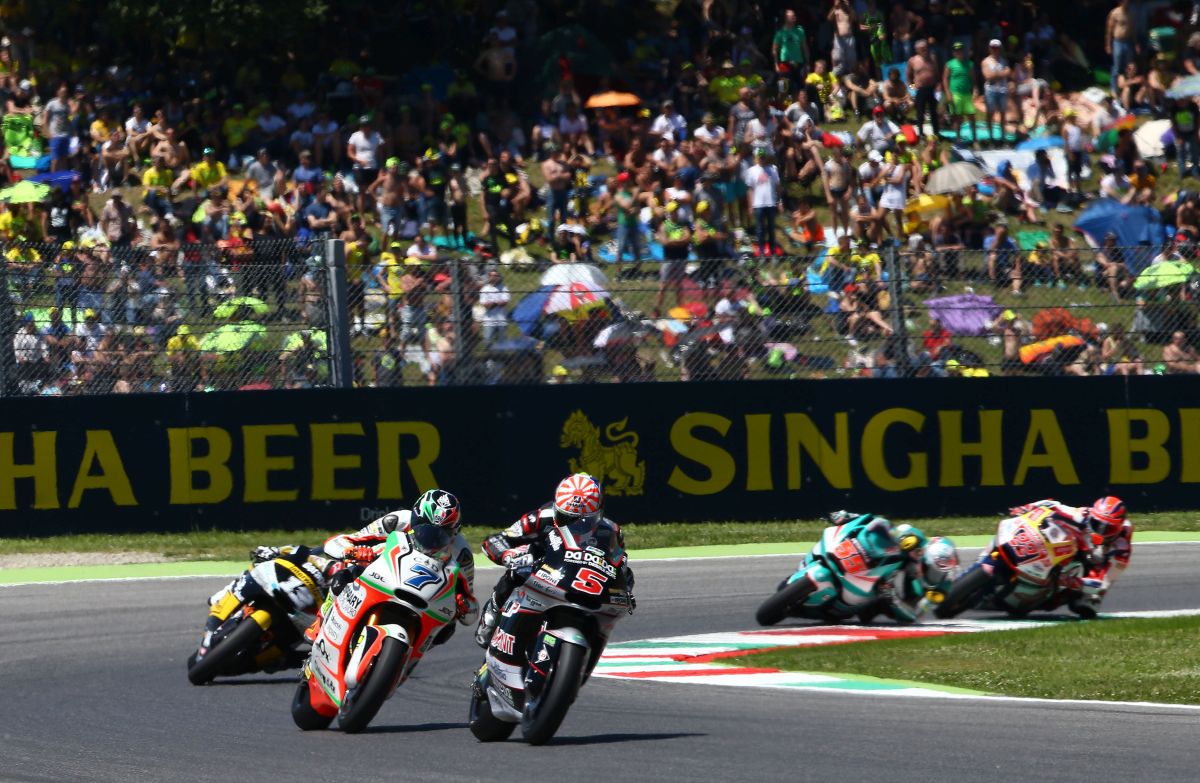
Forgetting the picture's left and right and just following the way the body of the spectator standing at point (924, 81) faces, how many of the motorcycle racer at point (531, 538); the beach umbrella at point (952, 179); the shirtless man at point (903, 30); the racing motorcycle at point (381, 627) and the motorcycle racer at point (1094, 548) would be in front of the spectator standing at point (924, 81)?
4

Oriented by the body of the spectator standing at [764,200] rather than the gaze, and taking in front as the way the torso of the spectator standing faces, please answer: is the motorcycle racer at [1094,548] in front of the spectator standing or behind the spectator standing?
in front

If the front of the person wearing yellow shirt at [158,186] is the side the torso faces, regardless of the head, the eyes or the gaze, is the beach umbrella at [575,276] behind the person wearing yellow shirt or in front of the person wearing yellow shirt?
in front

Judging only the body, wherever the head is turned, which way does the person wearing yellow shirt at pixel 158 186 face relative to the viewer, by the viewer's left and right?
facing the viewer

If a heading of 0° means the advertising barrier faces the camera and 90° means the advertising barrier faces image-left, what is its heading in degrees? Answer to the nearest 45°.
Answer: approximately 0°

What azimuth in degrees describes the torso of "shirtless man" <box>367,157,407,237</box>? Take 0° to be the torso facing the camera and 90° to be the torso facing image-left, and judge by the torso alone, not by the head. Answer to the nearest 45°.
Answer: approximately 0°

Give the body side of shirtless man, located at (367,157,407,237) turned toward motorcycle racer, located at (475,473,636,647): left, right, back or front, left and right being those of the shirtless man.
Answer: front

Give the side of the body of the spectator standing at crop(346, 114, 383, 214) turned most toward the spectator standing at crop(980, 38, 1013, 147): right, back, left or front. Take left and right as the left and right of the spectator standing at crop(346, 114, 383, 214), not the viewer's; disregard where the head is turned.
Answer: left

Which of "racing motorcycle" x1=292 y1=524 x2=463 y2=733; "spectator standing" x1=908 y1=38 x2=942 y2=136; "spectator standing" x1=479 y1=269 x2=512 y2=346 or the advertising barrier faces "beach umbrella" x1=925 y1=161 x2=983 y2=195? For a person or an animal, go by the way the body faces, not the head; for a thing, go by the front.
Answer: "spectator standing" x1=908 y1=38 x2=942 y2=136

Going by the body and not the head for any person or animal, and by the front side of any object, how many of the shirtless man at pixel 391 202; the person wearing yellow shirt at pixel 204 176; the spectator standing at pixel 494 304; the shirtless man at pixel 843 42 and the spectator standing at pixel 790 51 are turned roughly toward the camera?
5

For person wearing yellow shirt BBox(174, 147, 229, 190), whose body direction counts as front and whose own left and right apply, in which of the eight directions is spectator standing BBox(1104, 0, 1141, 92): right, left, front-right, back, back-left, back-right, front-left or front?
left

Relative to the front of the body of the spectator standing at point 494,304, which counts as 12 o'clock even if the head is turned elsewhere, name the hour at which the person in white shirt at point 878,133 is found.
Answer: The person in white shirt is roughly at 7 o'clock from the spectator standing.

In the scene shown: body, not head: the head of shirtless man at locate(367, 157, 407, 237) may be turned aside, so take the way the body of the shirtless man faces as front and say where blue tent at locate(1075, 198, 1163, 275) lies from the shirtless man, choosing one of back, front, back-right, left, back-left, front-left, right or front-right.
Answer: left

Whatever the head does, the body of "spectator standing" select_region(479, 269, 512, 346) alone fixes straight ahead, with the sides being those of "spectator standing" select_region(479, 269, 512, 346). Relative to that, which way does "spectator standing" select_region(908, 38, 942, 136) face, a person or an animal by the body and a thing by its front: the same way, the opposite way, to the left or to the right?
the same way

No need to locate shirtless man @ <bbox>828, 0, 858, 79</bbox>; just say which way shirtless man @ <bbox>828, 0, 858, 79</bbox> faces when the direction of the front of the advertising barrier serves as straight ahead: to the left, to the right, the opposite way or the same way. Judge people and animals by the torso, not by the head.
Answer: the same way

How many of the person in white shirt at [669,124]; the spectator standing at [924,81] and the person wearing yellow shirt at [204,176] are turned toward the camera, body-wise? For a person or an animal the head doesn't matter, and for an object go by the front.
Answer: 3

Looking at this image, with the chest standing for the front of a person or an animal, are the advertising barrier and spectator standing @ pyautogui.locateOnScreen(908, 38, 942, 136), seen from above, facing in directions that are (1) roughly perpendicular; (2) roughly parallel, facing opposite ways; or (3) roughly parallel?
roughly parallel

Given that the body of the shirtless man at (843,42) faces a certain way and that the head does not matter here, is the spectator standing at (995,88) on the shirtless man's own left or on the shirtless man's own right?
on the shirtless man's own left

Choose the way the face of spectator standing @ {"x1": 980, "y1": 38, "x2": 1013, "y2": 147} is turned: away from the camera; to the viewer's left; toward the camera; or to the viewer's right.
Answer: toward the camera

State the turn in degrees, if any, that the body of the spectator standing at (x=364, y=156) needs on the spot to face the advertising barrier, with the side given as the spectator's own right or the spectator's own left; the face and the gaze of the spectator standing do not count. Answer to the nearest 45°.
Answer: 0° — they already face it
